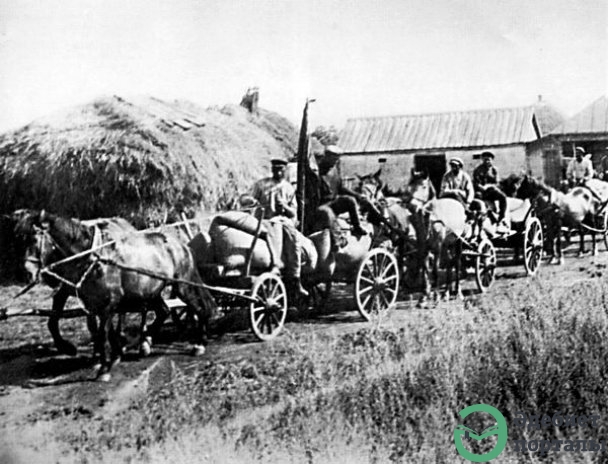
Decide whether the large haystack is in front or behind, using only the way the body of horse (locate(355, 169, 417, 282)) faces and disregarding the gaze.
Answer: in front

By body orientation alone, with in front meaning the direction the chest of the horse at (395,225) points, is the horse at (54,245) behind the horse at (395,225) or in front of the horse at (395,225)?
in front

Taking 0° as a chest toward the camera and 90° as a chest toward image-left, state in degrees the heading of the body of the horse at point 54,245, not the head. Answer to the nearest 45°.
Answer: approximately 45°

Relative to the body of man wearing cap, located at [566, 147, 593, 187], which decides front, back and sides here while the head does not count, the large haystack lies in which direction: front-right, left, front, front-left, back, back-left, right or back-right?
front

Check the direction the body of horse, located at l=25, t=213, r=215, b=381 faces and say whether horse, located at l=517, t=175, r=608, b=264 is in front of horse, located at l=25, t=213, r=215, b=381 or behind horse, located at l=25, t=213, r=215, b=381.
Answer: behind

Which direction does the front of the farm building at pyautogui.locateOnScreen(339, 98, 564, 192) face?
toward the camera

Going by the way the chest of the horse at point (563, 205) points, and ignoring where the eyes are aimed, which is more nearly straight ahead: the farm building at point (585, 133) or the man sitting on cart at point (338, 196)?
the man sitting on cart

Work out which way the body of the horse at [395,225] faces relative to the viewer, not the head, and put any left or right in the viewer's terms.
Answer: facing the viewer and to the left of the viewer

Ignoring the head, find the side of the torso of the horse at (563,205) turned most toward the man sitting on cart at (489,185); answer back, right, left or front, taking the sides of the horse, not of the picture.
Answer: front

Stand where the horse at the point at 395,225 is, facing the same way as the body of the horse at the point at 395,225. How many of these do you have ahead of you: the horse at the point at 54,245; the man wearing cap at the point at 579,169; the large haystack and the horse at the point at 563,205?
2

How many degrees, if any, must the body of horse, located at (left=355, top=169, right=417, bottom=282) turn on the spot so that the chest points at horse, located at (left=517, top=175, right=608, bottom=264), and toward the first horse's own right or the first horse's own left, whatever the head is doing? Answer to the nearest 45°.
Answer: approximately 180°

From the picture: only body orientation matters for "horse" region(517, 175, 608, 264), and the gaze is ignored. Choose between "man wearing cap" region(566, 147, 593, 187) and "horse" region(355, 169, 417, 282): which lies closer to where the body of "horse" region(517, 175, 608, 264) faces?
the horse
